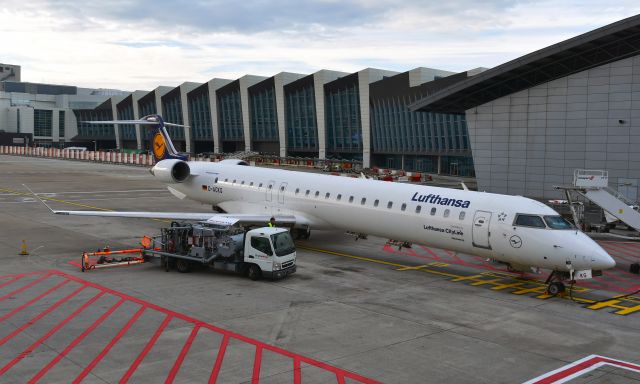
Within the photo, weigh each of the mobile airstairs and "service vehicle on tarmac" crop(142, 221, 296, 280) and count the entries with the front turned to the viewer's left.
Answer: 1

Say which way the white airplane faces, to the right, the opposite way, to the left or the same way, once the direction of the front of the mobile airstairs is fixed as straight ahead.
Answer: the opposite way

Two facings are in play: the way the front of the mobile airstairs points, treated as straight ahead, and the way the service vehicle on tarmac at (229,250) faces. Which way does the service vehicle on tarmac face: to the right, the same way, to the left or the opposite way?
the opposite way

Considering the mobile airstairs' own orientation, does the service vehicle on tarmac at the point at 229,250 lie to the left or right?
on its left

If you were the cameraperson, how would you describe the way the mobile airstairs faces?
facing to the left of the viewer

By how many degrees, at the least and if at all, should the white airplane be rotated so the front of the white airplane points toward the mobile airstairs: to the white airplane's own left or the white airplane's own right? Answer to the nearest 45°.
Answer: approximately 90° to the white airplane's own left

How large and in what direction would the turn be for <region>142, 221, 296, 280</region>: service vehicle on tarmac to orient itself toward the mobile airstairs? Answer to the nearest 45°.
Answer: approximately 45° to its left

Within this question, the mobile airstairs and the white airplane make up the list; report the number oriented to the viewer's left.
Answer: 1
